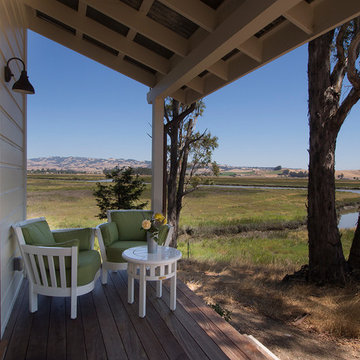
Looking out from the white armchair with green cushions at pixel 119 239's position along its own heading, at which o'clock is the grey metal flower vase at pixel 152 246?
The grey metal flower vase is roughly at 11 o'clock from the white armchair with green cushions.

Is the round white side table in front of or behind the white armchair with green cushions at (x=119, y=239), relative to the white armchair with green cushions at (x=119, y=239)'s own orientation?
in front

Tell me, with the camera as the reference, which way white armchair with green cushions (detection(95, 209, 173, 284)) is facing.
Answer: facing the viewer

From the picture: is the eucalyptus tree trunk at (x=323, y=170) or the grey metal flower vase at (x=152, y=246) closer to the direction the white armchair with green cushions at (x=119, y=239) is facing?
the grey metal flower vase

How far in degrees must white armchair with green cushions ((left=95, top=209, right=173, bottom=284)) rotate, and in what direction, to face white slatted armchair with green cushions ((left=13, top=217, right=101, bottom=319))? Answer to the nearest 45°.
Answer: approximately 45° to its right

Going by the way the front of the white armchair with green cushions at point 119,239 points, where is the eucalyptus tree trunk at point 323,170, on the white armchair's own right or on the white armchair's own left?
on the white armchair's own left
